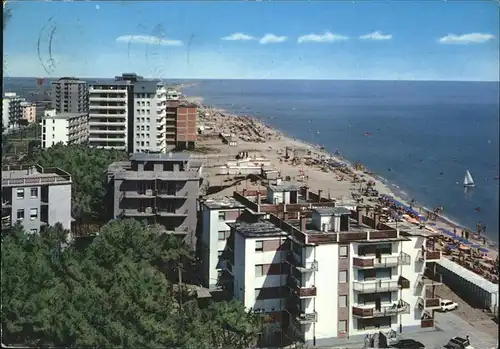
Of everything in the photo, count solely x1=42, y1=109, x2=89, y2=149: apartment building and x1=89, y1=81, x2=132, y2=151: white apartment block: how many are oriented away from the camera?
0

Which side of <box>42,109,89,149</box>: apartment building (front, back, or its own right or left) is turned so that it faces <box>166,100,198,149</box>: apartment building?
front

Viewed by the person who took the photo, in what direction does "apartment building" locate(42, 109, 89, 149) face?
facing the viewer and to the right of the viewer

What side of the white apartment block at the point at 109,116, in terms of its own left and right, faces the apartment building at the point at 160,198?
front

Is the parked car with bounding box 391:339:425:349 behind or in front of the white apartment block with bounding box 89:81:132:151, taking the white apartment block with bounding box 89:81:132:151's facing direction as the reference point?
in front

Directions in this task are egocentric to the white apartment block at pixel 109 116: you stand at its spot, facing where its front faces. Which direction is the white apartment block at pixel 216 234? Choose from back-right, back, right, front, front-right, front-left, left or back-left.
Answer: front

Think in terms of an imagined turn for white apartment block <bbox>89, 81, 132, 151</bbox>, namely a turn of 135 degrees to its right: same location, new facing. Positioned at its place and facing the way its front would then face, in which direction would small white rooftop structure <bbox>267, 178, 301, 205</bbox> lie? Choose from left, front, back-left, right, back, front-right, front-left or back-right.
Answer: back-left

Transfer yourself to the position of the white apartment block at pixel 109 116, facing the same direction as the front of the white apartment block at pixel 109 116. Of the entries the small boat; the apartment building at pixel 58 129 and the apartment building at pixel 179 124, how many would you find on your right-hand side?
1

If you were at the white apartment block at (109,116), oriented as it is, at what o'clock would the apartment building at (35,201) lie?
The apartment building is roughly at 12 o'clock from the white apartment block.

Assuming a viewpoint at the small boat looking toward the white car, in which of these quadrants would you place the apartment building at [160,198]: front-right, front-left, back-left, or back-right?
front-right

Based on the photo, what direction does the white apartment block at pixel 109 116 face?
toward the camera

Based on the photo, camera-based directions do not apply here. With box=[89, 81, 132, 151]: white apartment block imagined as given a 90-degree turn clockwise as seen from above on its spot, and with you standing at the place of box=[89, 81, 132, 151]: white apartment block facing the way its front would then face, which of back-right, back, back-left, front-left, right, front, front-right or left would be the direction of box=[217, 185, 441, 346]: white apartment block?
left

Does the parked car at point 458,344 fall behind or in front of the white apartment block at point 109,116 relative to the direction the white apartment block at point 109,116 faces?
in front
